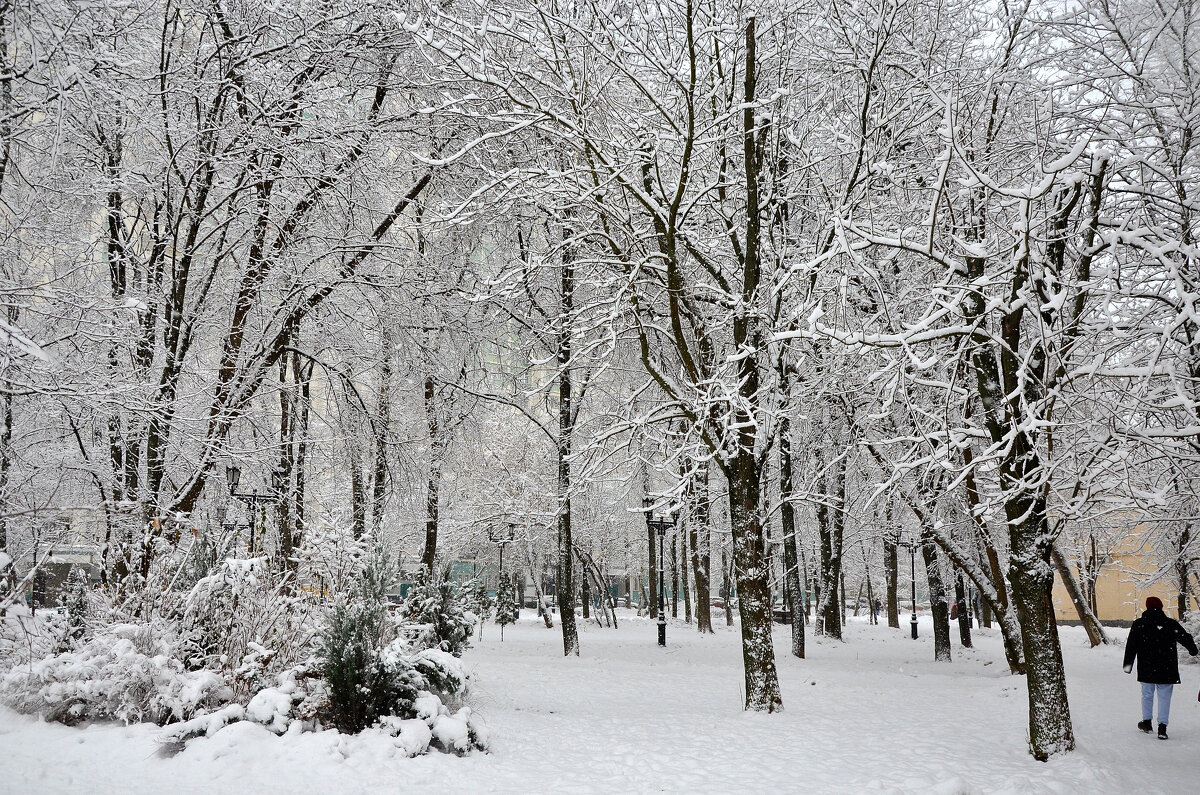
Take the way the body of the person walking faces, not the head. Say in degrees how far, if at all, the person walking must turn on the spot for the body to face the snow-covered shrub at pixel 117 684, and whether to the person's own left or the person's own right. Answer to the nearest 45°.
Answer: approximately 135° to the person's own left

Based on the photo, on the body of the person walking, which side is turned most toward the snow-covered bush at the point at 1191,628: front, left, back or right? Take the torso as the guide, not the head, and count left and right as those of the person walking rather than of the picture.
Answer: front

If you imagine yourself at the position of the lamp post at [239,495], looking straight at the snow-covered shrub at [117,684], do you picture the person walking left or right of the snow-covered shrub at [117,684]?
left

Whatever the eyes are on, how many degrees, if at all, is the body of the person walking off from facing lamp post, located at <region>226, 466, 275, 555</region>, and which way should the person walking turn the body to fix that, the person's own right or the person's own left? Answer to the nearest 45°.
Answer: approximately 90° to the person's own left

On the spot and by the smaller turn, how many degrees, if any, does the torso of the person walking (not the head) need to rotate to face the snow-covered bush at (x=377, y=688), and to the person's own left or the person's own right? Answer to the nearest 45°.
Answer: approximately 135° to the person's own left

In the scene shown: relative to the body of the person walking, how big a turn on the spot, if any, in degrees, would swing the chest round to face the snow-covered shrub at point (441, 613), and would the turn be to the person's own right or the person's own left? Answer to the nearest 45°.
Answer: approximately 90° to the person's own left

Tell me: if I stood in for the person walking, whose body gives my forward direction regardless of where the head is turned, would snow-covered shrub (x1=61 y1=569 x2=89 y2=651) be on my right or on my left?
on my left

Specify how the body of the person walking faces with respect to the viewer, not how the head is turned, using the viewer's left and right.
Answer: facing away from the viewer

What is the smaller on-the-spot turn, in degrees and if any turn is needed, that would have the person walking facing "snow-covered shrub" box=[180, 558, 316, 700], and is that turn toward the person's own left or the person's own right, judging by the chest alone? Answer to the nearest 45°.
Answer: approximately 135° to the person's own left

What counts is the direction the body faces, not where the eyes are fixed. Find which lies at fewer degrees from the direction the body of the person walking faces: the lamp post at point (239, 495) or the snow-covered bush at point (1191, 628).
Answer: the snow-covered bush
